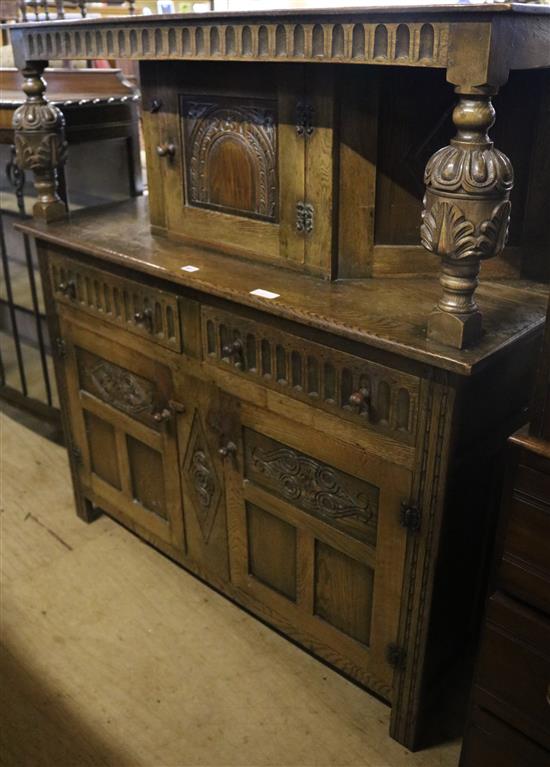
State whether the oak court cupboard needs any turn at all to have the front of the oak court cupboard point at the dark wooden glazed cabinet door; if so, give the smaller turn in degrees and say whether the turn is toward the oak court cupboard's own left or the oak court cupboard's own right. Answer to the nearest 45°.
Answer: approximately 90° to the oak court cupboard's own right

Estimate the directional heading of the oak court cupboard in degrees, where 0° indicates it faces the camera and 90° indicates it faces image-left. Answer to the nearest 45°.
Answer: approximately 45°
